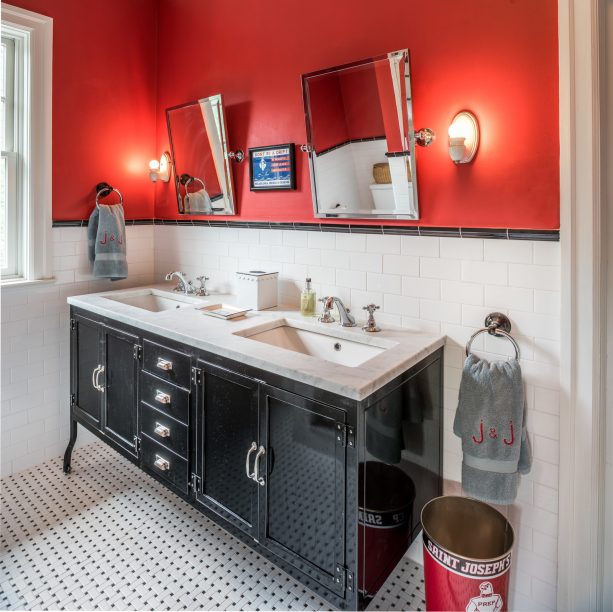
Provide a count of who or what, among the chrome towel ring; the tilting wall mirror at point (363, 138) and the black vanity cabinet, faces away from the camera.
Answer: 0

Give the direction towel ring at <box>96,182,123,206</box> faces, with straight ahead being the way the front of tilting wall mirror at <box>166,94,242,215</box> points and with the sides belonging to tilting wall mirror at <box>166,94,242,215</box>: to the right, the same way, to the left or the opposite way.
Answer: to the left

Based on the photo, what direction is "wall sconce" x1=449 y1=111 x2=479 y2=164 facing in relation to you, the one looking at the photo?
facing the viewer and to the left of the viewer

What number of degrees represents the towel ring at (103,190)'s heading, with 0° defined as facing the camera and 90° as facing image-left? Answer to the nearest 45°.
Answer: approximately 315°

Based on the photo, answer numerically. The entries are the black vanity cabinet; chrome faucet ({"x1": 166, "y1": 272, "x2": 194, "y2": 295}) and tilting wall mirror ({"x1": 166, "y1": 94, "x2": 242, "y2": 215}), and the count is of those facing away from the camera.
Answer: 0
